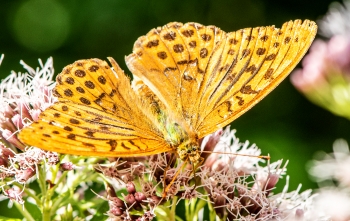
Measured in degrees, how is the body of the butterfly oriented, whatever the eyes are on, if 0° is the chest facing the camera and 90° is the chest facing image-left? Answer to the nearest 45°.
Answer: approximately 315°
